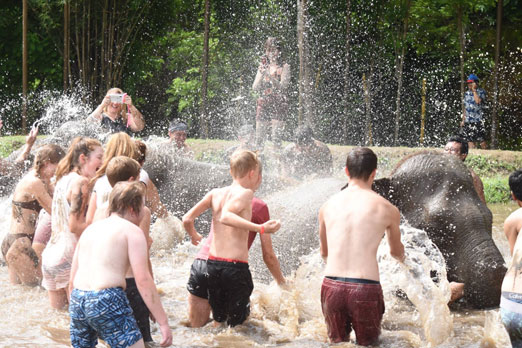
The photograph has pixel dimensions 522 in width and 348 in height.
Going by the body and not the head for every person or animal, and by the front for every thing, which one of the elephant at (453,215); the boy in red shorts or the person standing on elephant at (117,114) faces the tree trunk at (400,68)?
the boy in red shorts

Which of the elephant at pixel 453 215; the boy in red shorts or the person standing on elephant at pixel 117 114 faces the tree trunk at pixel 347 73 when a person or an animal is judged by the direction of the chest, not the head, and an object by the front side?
the boy in red shorts

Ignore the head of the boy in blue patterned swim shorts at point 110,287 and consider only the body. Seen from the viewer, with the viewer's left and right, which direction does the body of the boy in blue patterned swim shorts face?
facing away from the viewer and to the right of the viewer

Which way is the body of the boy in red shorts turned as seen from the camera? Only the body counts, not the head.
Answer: away from the camera

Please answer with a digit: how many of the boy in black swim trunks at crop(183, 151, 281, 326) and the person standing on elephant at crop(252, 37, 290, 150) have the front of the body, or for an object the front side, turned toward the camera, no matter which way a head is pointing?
1

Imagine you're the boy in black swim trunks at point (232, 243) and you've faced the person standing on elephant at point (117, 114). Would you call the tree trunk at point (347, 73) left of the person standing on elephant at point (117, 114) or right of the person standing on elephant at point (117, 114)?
right

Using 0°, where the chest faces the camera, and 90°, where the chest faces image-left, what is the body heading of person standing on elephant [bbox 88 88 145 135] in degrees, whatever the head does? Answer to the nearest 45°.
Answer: approximately 0°

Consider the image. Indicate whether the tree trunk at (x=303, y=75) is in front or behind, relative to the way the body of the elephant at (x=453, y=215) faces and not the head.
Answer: behind

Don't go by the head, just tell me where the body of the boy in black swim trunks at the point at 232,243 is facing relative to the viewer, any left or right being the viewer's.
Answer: facing away from the viewer and to the right of the viewer

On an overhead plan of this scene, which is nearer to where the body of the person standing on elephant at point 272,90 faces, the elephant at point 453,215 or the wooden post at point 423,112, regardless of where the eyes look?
the elephant
